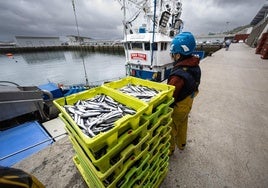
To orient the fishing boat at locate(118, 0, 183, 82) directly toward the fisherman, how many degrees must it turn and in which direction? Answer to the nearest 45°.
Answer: approximately 45° to its left

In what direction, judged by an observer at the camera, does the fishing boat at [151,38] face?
facing the viewer and to the left of the viewer

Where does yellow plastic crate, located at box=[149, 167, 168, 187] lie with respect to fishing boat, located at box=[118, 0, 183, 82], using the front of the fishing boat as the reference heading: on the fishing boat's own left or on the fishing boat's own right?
on the fishing boat's own left

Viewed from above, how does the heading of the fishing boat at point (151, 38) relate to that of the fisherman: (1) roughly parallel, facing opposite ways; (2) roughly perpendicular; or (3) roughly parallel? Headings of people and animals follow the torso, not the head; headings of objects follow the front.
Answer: roughly perpendicular

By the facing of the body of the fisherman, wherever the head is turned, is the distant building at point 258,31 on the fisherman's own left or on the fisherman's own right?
on the fisherman's own right

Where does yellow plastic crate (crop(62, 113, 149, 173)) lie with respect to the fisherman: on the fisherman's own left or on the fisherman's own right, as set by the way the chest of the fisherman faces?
on the fisherman's own left

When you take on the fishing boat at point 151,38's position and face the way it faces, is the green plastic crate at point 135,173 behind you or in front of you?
in front

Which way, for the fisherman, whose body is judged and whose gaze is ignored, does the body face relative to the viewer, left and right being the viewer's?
facing away from the viewer and to the left of the viewer

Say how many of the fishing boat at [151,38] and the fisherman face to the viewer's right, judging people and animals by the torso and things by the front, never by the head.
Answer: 0

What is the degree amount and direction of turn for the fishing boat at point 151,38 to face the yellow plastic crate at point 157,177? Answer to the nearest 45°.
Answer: approximately 45° to its left

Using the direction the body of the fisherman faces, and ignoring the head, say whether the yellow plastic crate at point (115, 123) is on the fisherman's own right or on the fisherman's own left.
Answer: on the fisherman's own left
